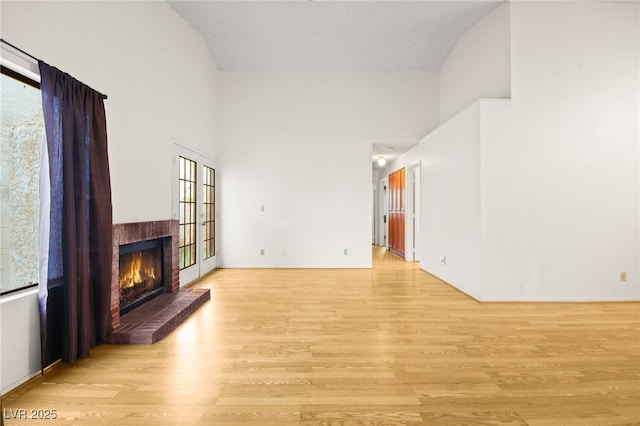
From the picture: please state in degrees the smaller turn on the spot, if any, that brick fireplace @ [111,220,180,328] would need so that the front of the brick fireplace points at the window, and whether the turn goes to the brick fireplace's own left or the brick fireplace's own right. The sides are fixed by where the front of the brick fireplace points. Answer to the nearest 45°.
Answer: approximately 90° to the brick fireplace's own right

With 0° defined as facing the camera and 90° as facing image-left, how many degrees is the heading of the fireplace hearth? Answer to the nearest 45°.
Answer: approximately 315°

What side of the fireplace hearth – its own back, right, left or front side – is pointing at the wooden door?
left

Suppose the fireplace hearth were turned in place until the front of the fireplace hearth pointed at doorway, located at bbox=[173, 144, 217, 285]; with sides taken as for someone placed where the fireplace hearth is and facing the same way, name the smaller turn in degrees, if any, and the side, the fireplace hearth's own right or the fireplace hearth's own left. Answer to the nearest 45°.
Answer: approximately 135° to the fireplace hearth's own left
